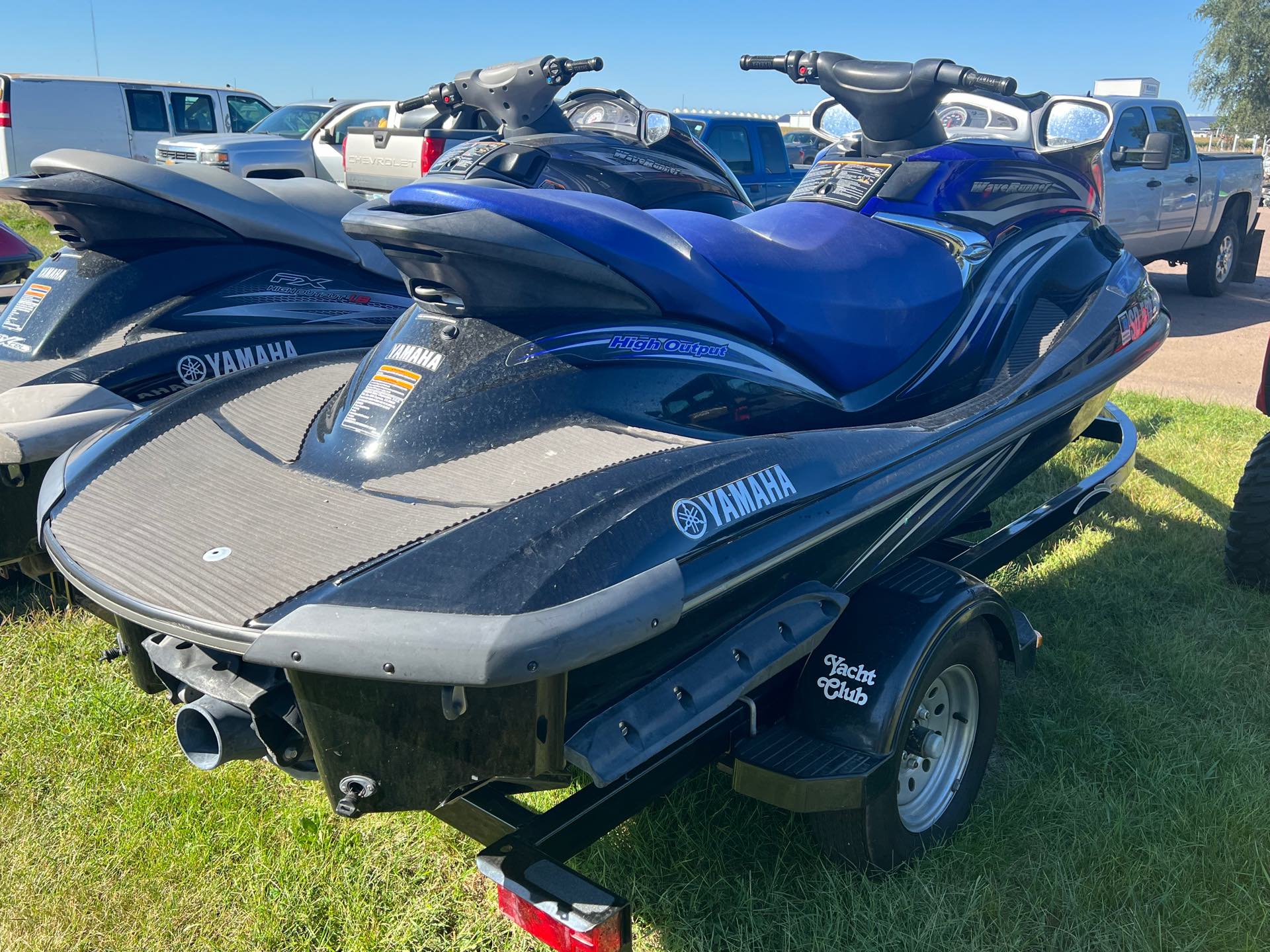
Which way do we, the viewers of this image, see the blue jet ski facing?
facing away from the viewer and to the right of the viewer

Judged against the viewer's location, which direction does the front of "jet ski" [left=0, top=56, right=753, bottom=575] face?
facing away from the viewer and to the right of the viewer

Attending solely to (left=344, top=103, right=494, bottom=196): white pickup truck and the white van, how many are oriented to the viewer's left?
0

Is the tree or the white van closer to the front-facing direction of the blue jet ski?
the tree

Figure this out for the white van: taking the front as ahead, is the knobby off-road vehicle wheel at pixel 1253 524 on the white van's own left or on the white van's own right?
on the white van's own right

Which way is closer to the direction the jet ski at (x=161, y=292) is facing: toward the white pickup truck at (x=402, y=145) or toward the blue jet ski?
the white pickup truck

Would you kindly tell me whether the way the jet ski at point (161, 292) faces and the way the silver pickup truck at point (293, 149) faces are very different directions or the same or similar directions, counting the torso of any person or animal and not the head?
very different directions

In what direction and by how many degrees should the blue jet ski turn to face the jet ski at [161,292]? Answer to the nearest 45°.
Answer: approximately 90° to its left

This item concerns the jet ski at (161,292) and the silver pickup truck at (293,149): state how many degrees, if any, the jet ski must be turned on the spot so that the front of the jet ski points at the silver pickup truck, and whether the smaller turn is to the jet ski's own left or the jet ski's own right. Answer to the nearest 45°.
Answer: approximately 45° to the jet ski's own left

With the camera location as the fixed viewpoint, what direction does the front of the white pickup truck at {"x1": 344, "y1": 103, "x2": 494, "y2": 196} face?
facing away from the viewer and to the right of the viewer

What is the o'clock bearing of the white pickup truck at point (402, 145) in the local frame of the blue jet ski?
The white pickup truck is roughly at 10 o'clock from the blue jet ski.
